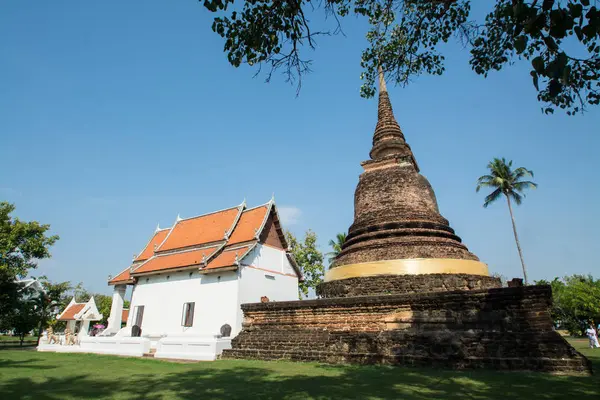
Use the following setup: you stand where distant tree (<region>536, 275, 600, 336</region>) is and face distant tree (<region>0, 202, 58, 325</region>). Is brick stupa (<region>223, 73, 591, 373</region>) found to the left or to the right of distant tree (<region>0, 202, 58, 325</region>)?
left

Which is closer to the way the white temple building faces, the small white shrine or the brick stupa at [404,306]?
the small white shrine

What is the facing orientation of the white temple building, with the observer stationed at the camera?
facing away from the viewer and to the left of the viewer

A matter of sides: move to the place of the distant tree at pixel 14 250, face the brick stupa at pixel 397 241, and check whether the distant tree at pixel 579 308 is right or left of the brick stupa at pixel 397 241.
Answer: left

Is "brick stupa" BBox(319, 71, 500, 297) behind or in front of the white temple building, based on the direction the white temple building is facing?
behind

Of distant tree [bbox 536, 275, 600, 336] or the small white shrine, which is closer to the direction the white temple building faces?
the small white shrine

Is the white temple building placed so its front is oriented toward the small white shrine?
yes

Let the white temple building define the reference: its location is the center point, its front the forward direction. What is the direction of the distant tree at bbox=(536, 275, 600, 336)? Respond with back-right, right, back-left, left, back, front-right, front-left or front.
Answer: back-right

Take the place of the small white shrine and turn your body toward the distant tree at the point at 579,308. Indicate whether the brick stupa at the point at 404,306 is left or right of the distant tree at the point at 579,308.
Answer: right
